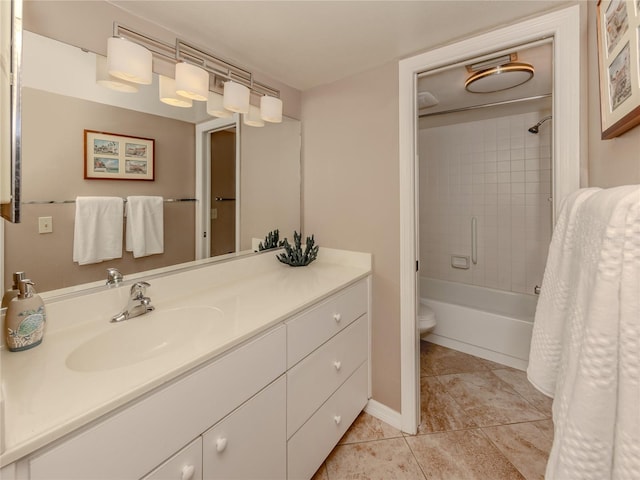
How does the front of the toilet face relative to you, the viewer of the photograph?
facing to the right of the viewer

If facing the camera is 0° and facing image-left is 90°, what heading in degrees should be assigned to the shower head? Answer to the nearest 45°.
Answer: approximately 90°

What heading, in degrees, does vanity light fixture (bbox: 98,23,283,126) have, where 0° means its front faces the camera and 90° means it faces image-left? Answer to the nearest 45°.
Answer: approximately 315°

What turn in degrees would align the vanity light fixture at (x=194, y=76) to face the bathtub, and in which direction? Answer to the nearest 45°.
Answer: approximately 45° to its left

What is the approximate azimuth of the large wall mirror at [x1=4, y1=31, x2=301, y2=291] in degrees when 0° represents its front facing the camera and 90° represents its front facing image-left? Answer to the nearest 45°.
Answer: approximately 315°
